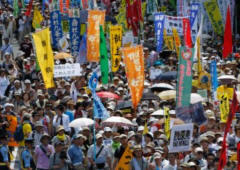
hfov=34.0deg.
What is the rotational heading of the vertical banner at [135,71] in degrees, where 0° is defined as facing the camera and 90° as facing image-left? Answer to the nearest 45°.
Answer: approximately 0°

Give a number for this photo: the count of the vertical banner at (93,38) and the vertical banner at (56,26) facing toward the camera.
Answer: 2

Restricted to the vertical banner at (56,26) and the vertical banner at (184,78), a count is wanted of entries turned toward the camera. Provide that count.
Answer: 2

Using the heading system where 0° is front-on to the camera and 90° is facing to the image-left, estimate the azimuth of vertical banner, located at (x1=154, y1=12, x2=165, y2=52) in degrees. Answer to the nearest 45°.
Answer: approximately 0°

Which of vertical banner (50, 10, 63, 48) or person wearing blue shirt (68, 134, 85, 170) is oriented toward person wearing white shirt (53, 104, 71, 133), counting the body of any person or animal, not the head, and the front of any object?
the vertical banner

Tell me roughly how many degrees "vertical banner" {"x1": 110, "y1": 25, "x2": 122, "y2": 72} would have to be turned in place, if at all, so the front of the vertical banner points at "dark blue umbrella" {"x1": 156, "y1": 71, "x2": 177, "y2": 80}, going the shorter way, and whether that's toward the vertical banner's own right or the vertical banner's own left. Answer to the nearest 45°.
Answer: approximately 90° to the vertical banner's own left

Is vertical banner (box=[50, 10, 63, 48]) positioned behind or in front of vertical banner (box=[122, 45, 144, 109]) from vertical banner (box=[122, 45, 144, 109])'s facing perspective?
behind
